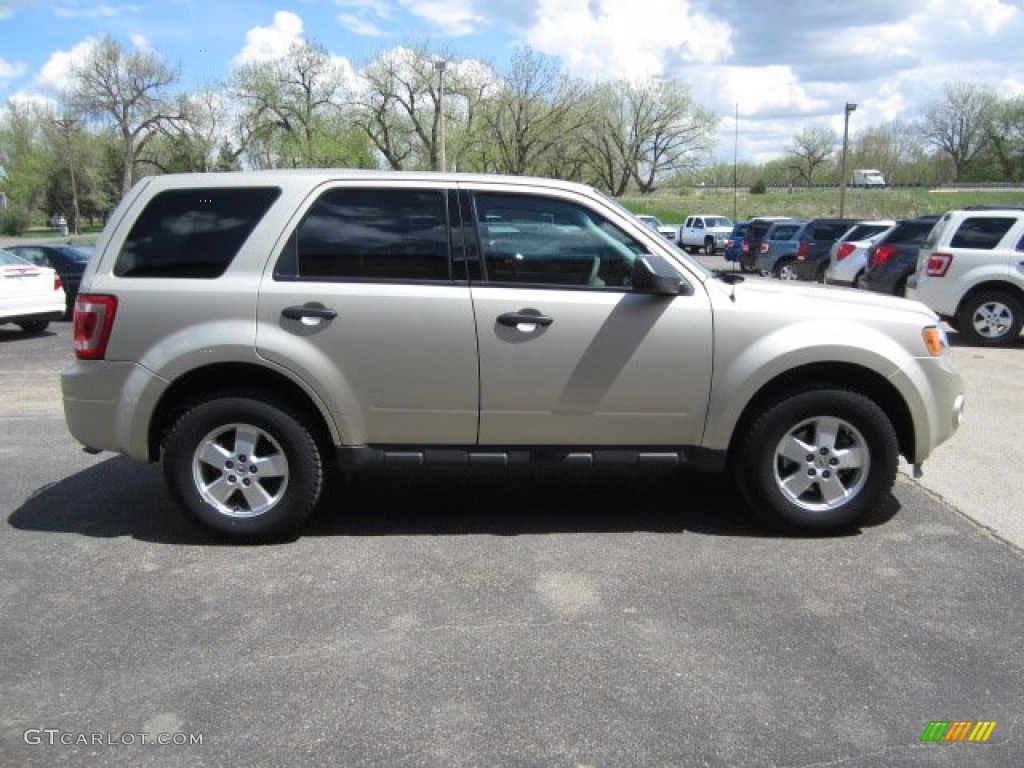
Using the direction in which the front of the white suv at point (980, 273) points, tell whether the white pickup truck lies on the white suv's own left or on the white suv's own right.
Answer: on the white suv's own left

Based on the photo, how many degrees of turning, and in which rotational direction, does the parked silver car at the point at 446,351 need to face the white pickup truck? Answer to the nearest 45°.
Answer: approximately 90° to its left

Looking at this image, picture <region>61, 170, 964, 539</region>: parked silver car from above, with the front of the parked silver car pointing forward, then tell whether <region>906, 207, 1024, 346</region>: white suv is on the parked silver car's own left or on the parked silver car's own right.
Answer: on the parked silver car's own left

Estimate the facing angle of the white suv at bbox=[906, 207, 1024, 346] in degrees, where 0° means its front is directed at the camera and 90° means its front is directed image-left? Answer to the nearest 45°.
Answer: approximately 270°

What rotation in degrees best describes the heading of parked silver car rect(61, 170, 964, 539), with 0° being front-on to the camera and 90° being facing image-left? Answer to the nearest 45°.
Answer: approximately 270°
